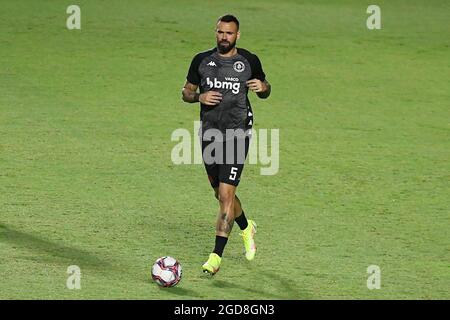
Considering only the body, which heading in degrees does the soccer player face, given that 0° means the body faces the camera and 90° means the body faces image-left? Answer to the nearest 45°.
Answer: approximately 0°
